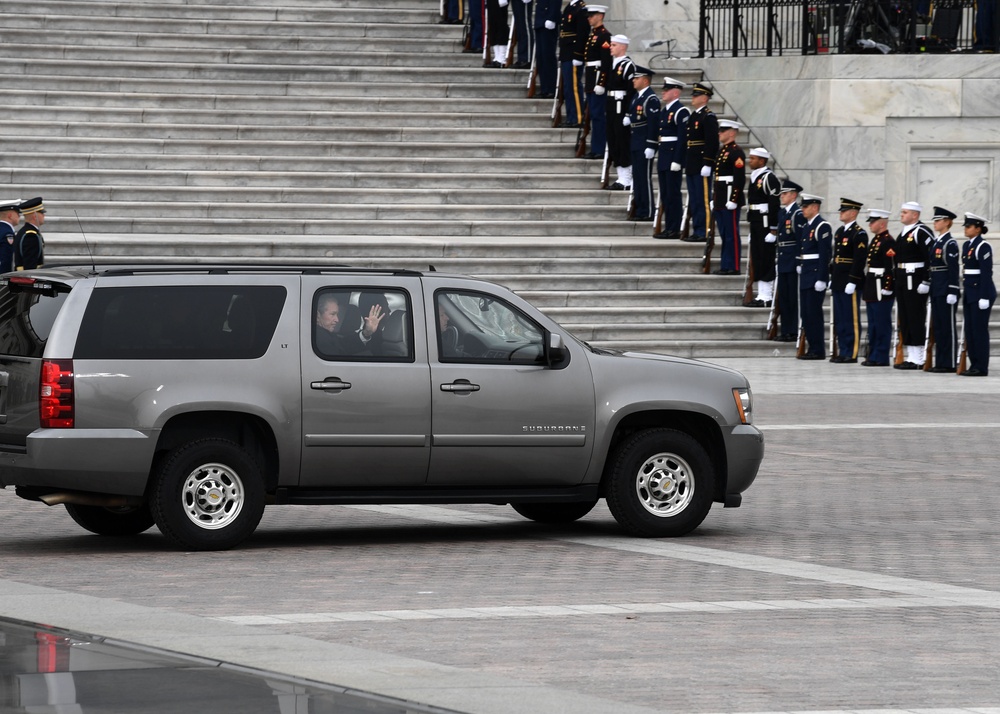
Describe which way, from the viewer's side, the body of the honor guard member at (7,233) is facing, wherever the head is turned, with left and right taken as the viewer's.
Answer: facing to the right of the viewer

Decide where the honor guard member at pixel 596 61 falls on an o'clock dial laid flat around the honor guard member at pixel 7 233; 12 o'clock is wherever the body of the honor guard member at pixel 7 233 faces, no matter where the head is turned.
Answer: the honor guard member at pixel 596 61 is roughly at 11 o'clock from the honor guard member at pixel 7 233.

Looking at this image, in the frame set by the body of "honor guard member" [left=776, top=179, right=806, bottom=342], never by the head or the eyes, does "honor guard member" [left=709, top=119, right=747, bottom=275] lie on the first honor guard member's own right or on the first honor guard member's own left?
on the first honor guard member's own right

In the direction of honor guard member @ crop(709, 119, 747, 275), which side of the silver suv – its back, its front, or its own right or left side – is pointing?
left

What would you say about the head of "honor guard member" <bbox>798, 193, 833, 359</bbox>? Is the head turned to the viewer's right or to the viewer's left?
to the viewer's left

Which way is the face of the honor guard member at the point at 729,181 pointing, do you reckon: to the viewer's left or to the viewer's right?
to the viewer's left

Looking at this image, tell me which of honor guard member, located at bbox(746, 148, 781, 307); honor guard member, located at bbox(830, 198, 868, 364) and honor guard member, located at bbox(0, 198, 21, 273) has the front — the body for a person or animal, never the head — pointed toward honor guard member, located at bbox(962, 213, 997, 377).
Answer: honor guard member, located at bbox(0, 198, 21, 273)

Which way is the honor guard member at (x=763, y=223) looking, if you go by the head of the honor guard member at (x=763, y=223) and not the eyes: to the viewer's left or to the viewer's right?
to the viewer's left

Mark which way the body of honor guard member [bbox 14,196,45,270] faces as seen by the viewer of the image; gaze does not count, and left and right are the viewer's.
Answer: facing to the right of the viewer

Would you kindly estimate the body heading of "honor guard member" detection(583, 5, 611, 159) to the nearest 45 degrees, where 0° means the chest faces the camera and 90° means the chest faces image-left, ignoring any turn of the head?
approximately 45°

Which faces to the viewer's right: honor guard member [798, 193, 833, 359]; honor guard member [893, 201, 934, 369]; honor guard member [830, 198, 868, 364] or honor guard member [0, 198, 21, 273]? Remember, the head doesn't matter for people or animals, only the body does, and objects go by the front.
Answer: honor guard member [0, 198, 21, 273]

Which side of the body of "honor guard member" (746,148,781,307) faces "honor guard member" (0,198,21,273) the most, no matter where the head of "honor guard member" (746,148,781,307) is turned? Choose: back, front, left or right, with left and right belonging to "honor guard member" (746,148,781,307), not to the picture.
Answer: front

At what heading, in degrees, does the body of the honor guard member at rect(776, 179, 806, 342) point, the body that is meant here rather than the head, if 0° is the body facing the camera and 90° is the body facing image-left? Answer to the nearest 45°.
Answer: approximately 45°
